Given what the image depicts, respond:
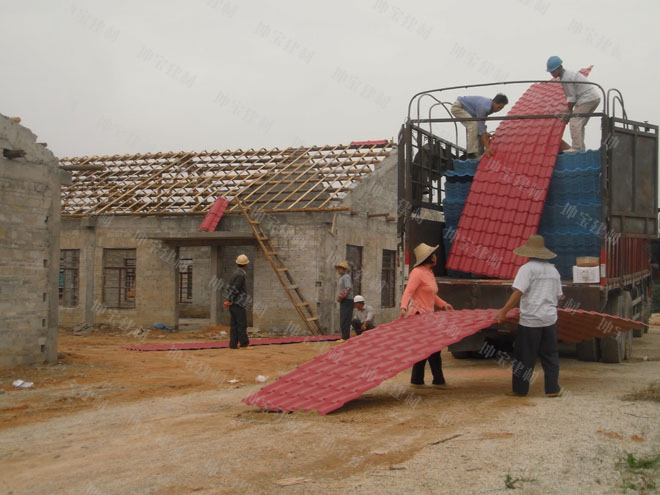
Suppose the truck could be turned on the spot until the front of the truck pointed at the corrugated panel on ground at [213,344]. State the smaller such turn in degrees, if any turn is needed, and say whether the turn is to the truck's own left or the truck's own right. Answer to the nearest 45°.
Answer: approximately 90° to the truck's own left

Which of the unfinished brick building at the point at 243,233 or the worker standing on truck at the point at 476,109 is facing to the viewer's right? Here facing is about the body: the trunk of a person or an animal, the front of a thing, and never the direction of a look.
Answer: the worker standing on truck

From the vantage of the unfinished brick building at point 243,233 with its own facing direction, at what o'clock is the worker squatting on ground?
The worker squatting on ground is roughly at 11 o'clock from the unfinished brick building.

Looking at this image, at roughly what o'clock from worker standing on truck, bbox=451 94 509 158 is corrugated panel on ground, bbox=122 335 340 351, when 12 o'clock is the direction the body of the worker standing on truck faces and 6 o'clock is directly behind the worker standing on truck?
The corrugated panel on ground is roughly at 7 o'clock from the worker standing on truck.

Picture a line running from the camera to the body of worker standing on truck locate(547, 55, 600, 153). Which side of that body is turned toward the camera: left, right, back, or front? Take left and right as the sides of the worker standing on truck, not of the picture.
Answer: left

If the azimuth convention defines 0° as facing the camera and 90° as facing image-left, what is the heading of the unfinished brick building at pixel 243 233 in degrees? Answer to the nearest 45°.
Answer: approximately 0°

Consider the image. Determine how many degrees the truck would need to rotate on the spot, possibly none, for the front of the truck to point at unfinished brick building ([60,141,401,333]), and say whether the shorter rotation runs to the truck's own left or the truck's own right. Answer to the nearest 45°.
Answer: approximately 90° to the truck's own left

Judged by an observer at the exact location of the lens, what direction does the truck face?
facing away from the viewer and to the right of the viewer

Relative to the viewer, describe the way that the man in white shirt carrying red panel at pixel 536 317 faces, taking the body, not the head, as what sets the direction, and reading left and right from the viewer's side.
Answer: facing away from the viewer and to the left of the viewer

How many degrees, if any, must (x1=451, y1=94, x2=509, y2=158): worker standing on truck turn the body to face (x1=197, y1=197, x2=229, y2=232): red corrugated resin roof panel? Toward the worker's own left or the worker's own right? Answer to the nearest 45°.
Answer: approximately 135° to the worker's own left

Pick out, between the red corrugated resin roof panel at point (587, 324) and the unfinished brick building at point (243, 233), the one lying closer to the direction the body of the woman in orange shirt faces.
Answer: the red corrugated resin roof panel

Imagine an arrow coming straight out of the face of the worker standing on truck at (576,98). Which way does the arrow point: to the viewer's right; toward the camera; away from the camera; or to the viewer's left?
to the viewer's left

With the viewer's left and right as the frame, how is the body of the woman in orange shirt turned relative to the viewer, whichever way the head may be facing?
facing to the right of the viewer

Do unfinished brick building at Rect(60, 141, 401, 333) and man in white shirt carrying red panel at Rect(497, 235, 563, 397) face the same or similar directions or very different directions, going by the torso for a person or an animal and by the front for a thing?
very different directions

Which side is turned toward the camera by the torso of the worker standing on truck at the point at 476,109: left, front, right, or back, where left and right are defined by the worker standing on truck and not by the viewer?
right
